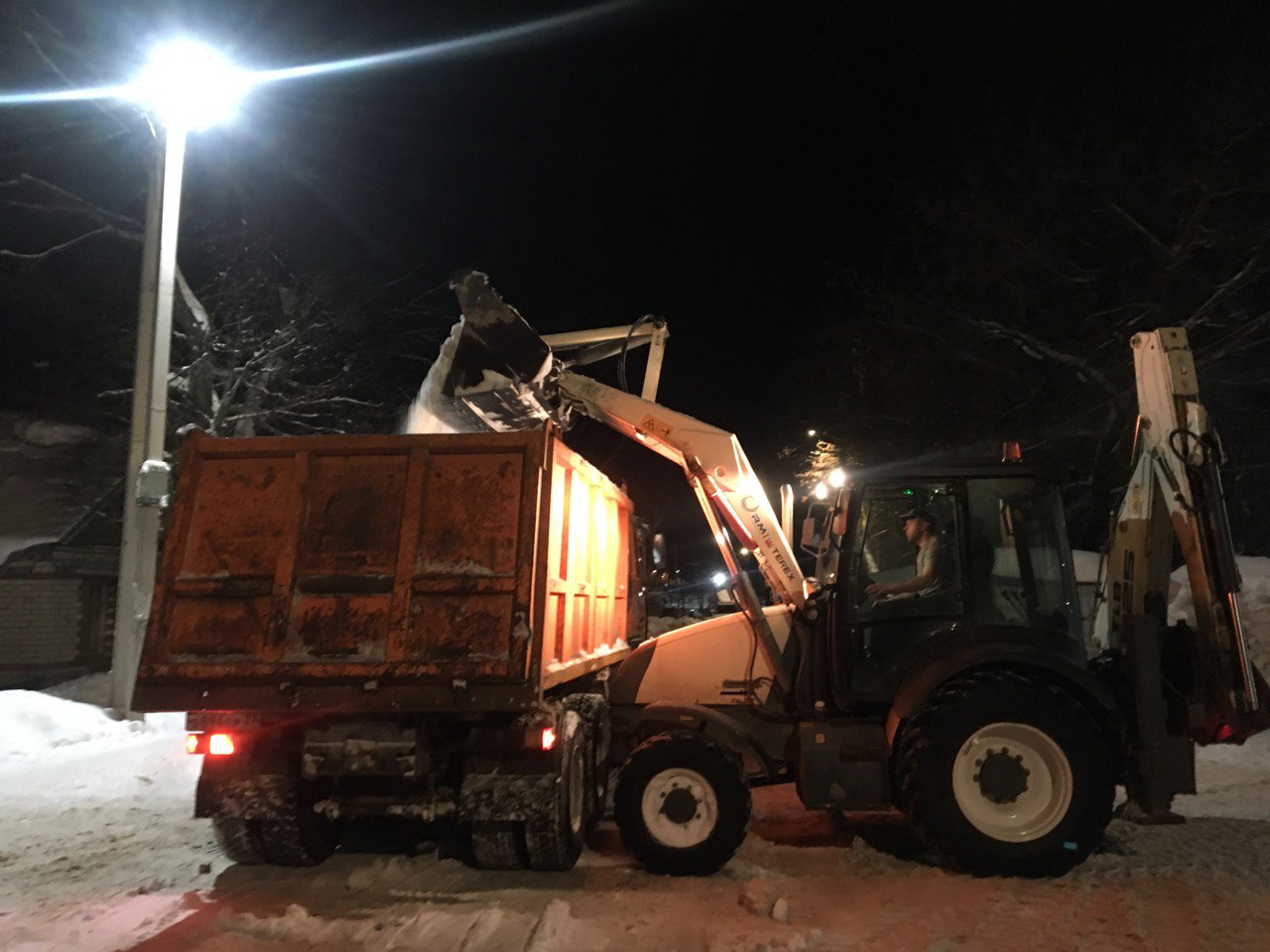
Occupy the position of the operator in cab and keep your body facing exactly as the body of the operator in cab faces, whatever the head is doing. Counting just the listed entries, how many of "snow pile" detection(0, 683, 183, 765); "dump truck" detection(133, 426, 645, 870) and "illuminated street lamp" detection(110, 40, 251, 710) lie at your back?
0

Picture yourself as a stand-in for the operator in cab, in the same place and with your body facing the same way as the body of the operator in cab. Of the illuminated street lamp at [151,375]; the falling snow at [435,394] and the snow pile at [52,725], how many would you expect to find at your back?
0

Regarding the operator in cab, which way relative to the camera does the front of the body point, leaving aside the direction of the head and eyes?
to the viewer's left

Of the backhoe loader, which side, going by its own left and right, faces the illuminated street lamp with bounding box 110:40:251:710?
front

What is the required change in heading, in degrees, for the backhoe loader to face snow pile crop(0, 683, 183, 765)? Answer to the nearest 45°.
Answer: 0° — it already faces it

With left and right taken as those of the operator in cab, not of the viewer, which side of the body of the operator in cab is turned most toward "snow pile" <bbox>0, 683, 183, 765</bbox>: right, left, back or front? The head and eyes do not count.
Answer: front

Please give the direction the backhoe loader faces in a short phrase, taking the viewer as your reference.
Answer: facing to the left of the viewer

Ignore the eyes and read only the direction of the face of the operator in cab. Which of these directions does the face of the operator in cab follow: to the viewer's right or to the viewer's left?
to the viewer's left

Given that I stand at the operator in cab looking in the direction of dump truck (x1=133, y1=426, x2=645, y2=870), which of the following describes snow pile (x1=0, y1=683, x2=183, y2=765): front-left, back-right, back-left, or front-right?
front-right
